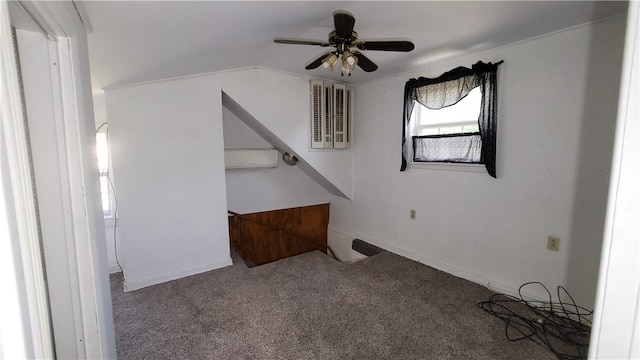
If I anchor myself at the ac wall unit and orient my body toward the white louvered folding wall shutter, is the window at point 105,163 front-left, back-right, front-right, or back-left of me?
back-right

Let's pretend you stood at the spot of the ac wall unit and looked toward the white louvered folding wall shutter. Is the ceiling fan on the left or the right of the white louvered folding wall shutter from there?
right

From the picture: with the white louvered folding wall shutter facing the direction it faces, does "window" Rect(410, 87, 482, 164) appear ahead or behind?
ahead

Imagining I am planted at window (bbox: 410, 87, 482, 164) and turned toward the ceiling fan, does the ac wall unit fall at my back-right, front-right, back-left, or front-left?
front-right

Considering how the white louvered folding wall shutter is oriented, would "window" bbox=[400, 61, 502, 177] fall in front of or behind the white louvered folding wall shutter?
in front

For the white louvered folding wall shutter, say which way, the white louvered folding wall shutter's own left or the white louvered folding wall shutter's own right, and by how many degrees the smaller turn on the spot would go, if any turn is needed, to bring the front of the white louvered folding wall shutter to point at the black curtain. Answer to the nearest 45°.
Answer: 0° — it already faces it

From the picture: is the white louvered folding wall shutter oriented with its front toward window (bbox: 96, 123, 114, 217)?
no

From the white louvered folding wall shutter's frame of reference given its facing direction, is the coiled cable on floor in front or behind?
in front

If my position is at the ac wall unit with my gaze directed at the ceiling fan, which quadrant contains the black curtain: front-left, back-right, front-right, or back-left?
front-left

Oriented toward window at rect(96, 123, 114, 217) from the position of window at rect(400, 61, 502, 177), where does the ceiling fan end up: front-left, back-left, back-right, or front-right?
front-left

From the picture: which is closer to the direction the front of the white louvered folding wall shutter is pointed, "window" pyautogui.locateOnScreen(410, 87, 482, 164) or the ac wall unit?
the window

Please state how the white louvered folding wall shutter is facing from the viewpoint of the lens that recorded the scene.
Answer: facing the viewer and to the right of the viewer

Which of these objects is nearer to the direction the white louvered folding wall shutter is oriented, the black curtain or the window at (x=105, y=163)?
the black curtain
